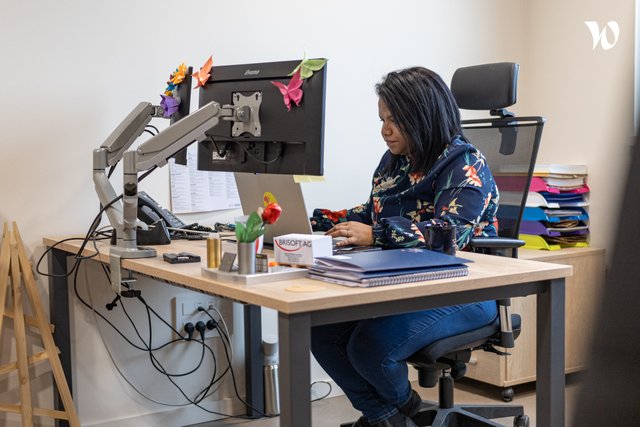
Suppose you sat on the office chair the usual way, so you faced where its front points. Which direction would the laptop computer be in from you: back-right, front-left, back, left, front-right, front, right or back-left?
front

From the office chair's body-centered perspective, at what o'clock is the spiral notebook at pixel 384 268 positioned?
The spiral notebook is roughly at 11 o'clock from the office chair.

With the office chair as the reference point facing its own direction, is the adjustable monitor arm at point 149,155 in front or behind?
in front

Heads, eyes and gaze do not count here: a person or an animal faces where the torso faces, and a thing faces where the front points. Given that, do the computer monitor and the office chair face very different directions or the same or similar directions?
very different directions

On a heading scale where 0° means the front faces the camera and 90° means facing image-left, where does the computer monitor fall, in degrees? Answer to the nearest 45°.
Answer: approximately 225°

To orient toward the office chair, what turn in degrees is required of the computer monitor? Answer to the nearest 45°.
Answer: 0° — it already faces it

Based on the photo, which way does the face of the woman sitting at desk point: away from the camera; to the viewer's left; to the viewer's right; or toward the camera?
to the viewer's left

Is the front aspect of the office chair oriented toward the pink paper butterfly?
yes
